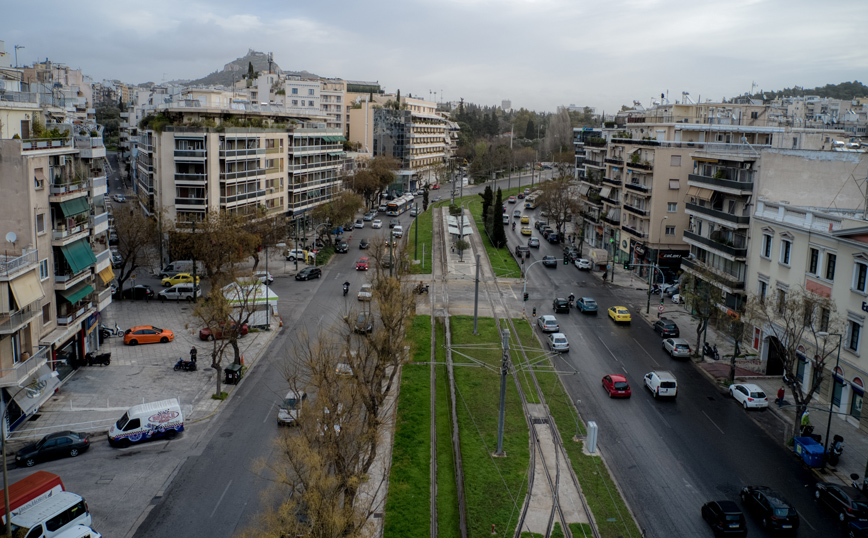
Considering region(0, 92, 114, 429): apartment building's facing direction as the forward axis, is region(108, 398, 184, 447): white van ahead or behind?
ahead

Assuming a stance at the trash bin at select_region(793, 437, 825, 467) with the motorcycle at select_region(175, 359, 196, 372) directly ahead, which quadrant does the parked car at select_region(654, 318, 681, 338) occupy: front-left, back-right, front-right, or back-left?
front-right

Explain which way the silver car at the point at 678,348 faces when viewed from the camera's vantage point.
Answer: facing away from the viewer and to the left of the viewer

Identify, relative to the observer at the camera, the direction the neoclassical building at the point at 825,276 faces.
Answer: facing the viewer and to the left of the viewer

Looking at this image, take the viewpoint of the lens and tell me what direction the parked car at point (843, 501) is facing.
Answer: facing away from the viewer and to the left of the viewer

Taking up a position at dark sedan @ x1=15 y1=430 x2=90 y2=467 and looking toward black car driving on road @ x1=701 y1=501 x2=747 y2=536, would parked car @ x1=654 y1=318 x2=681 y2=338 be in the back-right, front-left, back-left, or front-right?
front-left

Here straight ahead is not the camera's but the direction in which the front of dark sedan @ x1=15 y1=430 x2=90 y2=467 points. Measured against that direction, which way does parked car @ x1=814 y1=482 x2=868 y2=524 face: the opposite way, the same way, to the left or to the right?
to the right

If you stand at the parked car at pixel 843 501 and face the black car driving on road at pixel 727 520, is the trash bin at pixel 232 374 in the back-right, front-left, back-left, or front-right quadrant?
front-right

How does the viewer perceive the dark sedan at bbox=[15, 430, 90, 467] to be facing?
facing to the left of the viewer

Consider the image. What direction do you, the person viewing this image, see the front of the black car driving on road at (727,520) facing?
facing away from the viewer and to the left of the viewer

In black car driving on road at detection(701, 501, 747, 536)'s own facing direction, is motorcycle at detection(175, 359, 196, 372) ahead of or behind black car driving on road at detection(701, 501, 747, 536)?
ahead

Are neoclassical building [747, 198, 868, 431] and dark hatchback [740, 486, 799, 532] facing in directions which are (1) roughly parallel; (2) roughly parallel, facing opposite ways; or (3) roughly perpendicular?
roughly perpendicular

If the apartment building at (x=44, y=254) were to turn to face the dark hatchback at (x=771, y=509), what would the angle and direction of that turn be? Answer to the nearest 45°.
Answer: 0° — it already faces it

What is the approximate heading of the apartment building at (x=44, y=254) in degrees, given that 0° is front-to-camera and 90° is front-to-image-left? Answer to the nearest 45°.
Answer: approximately 315°

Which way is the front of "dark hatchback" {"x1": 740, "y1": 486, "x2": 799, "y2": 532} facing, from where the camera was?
facing away from the viewer and to the left of the viewer

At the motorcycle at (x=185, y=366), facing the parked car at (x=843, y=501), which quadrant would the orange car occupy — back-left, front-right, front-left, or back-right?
back-left

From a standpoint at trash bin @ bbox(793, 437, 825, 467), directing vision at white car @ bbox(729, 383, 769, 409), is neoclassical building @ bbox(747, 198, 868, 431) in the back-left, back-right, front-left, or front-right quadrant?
front-right

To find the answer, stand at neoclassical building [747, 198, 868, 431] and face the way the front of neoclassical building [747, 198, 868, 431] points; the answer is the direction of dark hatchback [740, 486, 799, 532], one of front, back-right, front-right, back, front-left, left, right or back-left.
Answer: front-left

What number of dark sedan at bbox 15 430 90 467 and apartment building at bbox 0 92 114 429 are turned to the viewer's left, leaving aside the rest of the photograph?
1

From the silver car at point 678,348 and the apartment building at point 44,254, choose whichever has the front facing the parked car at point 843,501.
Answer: the apartment building
